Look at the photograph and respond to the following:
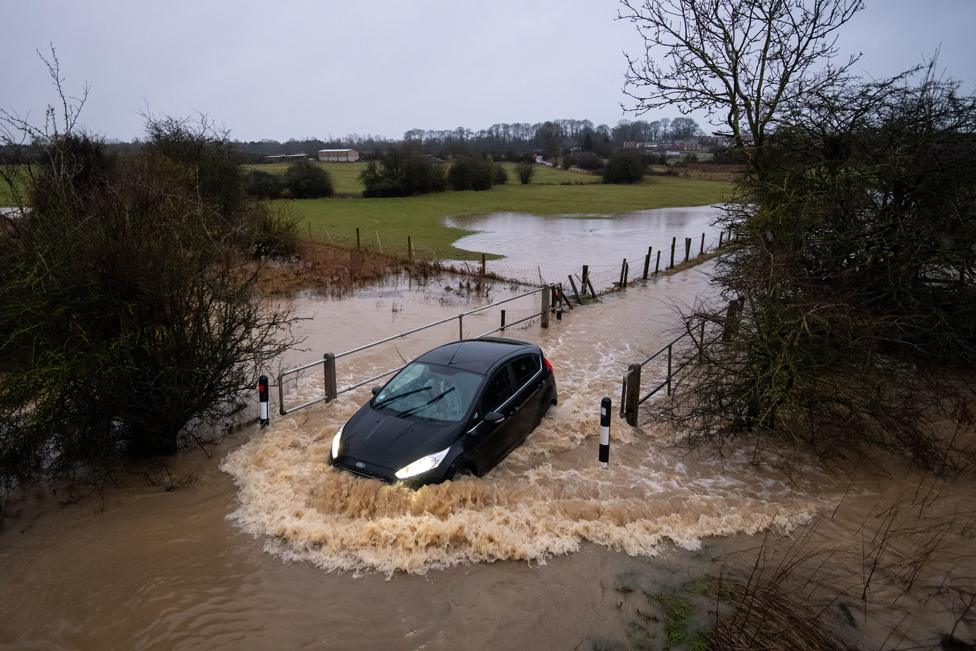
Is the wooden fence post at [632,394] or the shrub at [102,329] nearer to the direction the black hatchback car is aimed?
the shrub

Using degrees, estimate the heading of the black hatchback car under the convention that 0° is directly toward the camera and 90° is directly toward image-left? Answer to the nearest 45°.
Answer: approximately 45°

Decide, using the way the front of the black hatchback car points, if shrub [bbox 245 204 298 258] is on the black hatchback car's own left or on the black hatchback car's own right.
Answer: on the black hatchback car's own right

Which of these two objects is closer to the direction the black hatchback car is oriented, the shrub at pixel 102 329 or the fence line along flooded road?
the shrub

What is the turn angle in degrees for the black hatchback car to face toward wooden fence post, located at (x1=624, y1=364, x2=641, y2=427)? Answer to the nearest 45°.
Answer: approximately 180°

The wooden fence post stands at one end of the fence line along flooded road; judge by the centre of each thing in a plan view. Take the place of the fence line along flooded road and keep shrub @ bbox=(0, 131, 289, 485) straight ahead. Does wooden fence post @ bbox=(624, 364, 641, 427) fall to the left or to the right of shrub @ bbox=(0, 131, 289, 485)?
left
